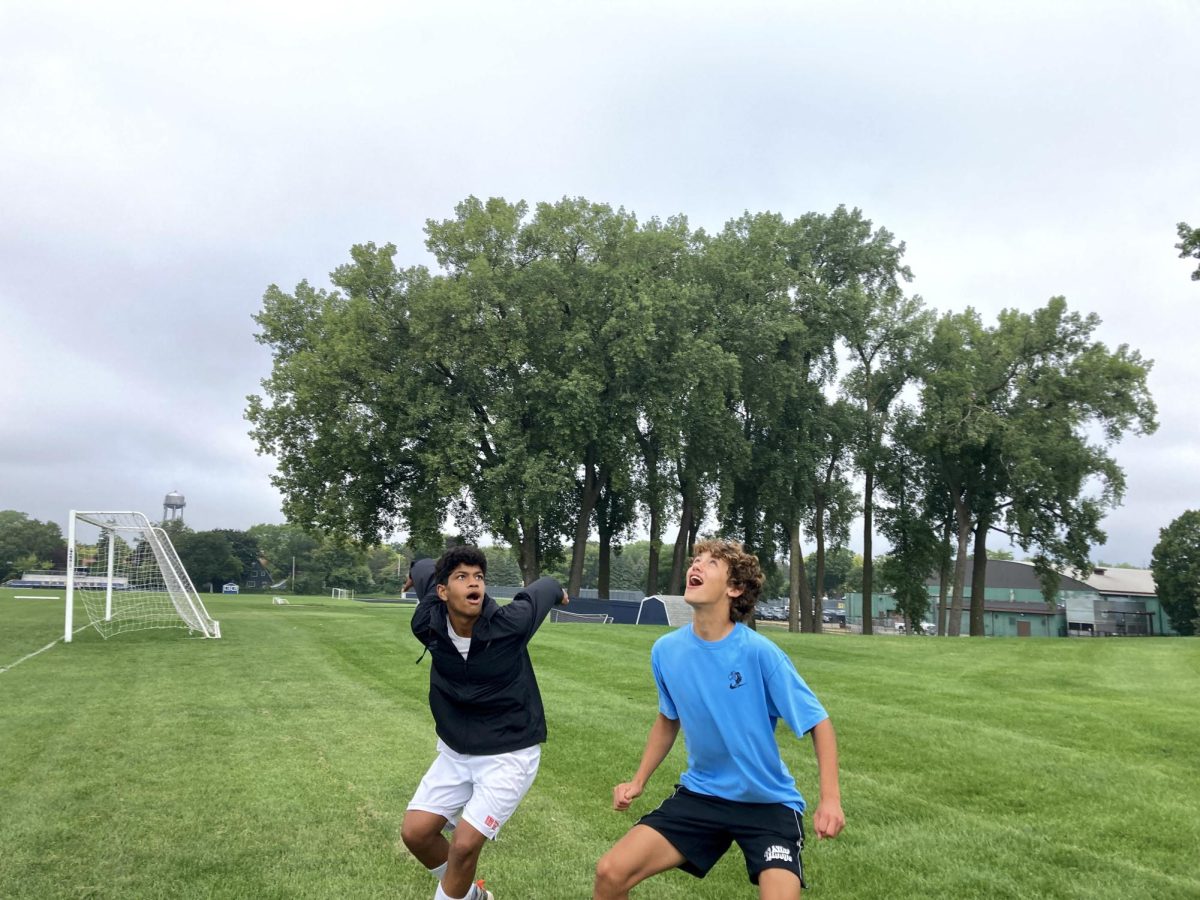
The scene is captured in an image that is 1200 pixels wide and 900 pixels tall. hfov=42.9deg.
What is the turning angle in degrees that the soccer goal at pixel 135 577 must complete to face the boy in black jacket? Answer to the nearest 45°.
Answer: approximately 90° to its left

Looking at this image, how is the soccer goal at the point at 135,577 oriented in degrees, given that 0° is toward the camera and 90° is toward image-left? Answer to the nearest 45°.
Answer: approximately 90°

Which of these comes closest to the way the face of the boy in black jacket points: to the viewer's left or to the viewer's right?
to the viewer's right

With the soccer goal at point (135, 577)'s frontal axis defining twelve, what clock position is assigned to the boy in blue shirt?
The boy in blue shirt is roughly at 9 o'clock from the soccer goal.

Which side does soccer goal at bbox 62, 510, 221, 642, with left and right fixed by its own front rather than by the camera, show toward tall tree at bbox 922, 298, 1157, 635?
back

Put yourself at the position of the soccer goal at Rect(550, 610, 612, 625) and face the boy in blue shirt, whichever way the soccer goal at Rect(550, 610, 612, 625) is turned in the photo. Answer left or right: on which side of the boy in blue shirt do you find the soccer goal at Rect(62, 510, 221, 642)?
right

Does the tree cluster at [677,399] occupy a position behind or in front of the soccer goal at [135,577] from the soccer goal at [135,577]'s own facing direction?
behind
